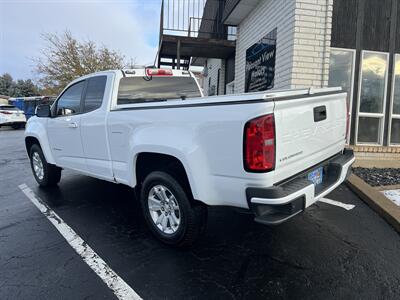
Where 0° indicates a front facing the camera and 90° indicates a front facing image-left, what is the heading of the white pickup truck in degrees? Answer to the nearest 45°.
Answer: approximately 135°
